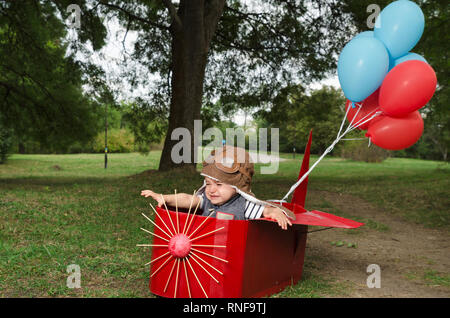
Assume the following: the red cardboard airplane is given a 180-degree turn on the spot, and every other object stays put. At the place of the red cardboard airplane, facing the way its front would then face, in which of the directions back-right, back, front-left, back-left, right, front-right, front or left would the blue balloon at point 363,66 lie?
front

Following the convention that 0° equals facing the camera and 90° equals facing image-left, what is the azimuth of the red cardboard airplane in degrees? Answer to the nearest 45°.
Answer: approximately 45°

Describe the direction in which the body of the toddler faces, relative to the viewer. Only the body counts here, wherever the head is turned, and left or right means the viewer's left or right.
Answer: facing the viewer and to the left of the viewer

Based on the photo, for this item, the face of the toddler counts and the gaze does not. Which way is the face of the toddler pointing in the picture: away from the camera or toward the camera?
toward the camera

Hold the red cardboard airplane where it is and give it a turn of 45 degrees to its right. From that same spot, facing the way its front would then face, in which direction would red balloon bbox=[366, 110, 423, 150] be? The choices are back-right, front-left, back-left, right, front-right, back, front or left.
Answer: back-right

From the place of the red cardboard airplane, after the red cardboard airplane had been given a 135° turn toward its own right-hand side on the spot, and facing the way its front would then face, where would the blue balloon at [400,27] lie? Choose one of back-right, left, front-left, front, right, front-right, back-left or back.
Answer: front-right

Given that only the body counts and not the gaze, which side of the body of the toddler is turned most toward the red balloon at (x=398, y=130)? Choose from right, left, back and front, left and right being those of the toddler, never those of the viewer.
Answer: back

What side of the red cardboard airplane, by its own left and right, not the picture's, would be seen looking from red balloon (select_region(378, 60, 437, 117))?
back
